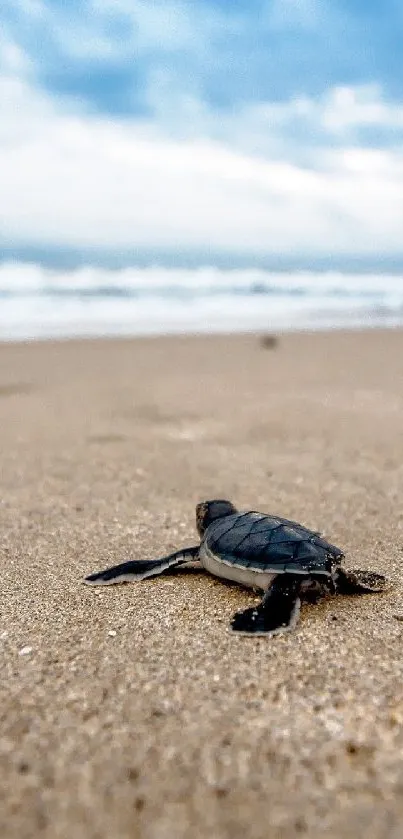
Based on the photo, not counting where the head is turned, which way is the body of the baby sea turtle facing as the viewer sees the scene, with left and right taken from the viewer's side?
facing away from the viewer and to the left of the viewer

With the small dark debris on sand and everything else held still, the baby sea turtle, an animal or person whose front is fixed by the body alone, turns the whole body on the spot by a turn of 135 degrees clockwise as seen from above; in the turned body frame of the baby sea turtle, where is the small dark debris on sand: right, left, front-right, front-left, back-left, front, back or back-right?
left
